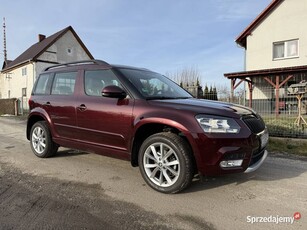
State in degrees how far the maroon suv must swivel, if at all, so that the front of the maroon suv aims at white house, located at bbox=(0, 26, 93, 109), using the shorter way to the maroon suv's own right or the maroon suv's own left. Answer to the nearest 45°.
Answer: approximately 135° to the maroon suv's own left

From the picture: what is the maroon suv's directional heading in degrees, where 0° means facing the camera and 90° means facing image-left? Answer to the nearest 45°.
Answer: approximately 315°

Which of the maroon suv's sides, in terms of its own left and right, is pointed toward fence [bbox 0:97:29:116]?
back

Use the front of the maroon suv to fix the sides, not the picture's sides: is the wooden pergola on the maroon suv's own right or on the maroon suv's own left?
on the maroon suv's own left

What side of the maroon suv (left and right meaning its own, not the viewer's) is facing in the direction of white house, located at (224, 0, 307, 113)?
left

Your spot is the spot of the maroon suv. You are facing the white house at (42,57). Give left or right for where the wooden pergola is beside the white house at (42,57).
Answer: right

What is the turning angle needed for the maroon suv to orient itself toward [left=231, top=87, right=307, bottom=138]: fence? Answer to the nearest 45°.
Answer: approximately 90° to its left
